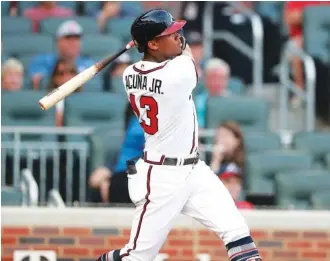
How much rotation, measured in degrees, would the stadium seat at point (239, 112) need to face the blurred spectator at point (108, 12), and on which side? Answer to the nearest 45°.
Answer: approximately 135° to its right

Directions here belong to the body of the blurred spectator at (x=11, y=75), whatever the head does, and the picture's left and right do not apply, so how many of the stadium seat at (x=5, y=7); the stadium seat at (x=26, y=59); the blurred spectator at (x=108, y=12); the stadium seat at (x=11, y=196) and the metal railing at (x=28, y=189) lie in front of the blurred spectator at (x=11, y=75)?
2

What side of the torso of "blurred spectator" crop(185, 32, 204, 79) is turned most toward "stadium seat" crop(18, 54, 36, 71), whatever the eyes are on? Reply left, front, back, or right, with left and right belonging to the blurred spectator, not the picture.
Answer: right

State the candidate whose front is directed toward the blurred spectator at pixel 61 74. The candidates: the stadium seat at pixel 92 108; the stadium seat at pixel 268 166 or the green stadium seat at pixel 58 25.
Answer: the green stadium seat

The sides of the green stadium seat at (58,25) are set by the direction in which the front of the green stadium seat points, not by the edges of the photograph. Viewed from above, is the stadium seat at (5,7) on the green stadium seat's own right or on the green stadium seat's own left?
on the green stadium seat's own right

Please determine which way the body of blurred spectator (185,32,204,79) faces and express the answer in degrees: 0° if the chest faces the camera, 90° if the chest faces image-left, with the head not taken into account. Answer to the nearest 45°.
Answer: approximately 0°

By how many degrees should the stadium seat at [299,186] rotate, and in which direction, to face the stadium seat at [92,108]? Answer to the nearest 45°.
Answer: approximately 90° to its right

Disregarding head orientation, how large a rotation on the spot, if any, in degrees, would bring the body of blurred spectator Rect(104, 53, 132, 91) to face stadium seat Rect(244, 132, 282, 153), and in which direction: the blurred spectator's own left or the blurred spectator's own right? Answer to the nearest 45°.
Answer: approximately 45° to the blurred spectator's own left
